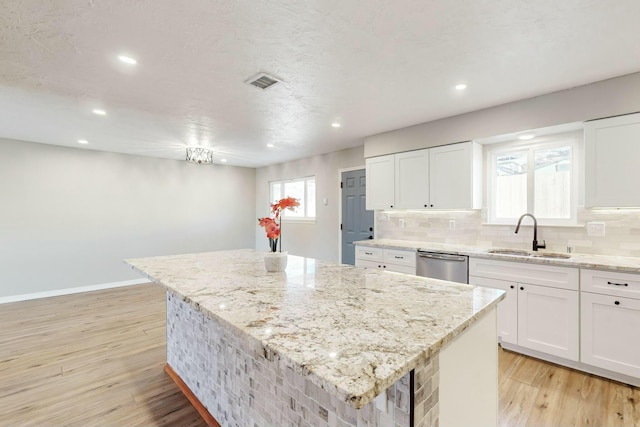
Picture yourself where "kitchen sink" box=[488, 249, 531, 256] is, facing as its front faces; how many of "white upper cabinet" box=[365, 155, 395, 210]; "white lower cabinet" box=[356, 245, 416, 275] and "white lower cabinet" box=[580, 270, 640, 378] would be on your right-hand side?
2

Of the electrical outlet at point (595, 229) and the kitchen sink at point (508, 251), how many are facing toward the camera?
2

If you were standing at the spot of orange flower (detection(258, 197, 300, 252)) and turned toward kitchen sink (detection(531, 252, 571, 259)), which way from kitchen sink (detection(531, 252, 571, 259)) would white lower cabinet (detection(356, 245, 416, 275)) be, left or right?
left

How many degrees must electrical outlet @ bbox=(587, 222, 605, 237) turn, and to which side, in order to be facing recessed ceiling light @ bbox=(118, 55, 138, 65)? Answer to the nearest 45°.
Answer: approximately 45° to its right

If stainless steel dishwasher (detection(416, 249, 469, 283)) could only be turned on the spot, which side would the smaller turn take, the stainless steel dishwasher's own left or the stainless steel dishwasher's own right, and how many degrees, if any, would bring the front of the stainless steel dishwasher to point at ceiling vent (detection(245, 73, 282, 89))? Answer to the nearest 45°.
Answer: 0° — it already faces it

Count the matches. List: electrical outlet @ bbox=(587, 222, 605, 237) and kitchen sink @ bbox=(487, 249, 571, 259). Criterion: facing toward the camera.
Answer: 2

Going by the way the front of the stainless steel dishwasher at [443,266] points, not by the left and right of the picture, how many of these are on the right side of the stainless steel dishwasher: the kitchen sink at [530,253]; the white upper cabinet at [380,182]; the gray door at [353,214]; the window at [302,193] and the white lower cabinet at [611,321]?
3

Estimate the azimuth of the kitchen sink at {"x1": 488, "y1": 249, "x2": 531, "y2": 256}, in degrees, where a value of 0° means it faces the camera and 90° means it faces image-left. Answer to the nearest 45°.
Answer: approximately 0°

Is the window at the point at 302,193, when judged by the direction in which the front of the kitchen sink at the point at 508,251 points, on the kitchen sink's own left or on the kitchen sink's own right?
on the kitchen sink's own right

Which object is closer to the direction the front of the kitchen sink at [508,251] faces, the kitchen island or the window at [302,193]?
the kitchen island
